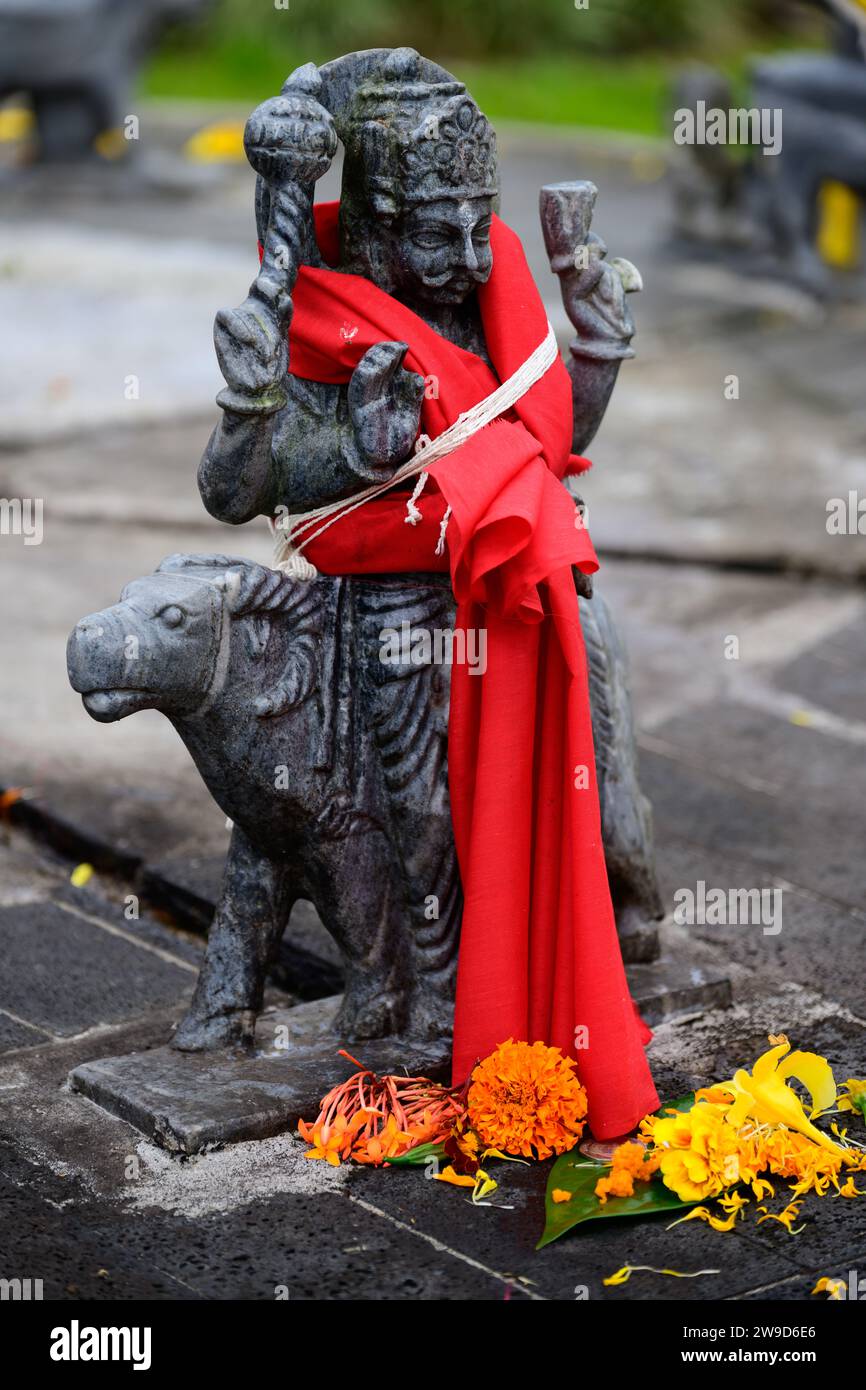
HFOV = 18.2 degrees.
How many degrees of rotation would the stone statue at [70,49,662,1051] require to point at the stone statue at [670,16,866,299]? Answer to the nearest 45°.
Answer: approximately 135° to its left

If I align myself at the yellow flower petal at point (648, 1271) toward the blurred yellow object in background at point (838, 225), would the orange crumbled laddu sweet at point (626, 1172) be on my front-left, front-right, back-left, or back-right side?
front-left

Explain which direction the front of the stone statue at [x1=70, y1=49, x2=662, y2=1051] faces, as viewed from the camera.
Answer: facing the viewer and to the right of the viewer
